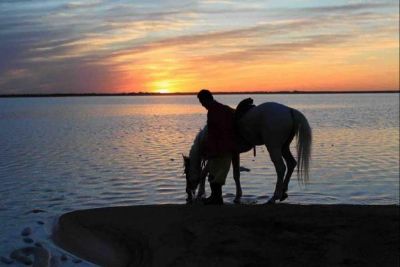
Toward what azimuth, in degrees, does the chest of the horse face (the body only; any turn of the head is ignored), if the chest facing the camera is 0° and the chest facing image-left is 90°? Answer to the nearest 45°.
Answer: approximately 90°

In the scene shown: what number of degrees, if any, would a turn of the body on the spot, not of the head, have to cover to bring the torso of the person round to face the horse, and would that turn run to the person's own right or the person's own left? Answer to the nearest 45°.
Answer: approximately 180°

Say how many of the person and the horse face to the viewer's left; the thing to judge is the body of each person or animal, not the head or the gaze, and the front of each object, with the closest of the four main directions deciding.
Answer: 2

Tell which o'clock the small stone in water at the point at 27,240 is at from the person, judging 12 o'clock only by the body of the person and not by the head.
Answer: The small stone in water is roughly at 11 o'clock from the person.

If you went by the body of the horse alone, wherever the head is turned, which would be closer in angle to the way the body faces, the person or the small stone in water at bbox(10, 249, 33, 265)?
the person

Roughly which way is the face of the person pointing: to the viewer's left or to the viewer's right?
to the viewer's left

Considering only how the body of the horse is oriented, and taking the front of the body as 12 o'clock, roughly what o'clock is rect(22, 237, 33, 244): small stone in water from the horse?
The small stone in water is roughly at 11 o'clock from the horse.

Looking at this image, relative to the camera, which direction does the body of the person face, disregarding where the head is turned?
to the viewer's left
